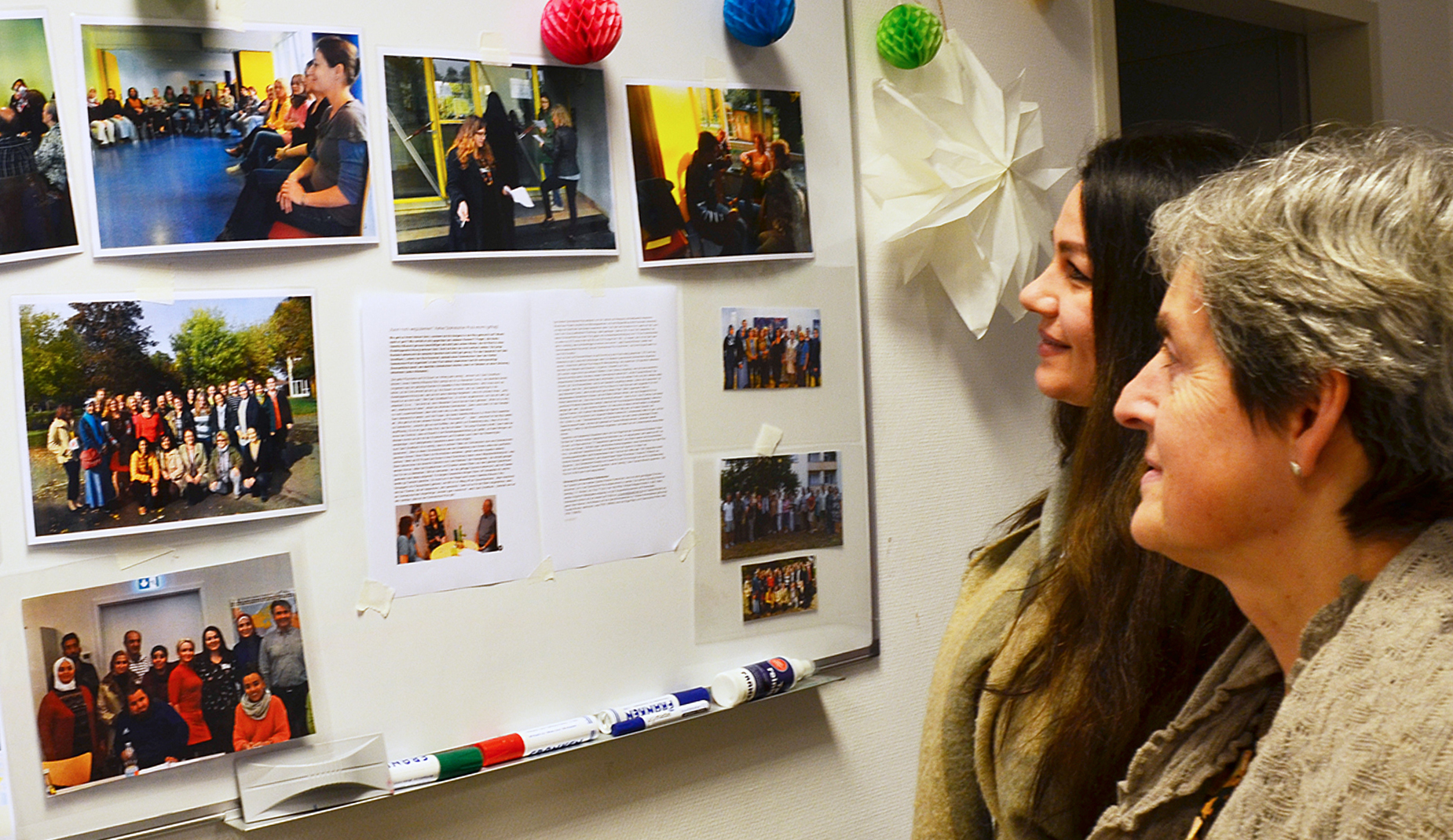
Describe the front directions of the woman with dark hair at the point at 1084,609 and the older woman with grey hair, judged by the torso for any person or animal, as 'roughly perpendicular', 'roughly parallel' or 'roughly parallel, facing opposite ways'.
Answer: roughly parallel

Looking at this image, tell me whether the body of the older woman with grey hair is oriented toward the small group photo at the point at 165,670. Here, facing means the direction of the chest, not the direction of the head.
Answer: yes

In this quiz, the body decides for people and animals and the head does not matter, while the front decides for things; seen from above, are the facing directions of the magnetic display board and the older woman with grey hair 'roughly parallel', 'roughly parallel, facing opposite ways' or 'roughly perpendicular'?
roughly parallel, facing opposite ways

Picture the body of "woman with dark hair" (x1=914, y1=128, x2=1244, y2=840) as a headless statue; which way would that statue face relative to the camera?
to the viewer's left

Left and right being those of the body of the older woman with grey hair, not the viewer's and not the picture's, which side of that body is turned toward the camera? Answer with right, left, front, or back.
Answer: left

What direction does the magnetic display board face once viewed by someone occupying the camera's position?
facing the viewer and to the right of the viewer

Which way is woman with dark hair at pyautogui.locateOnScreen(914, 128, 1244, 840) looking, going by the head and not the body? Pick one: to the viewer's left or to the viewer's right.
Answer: to the viewer's left

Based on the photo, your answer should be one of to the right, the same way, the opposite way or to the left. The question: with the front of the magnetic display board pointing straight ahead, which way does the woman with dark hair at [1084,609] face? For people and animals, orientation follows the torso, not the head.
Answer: the opposite way

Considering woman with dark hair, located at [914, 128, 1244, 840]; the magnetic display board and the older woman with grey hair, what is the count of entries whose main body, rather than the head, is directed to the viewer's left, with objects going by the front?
2

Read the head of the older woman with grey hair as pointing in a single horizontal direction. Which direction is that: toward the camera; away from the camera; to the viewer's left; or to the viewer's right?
to the viewer's left

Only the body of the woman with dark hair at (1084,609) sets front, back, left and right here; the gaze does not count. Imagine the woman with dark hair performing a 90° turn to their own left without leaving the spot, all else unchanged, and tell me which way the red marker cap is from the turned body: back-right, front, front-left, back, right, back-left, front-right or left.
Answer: right
